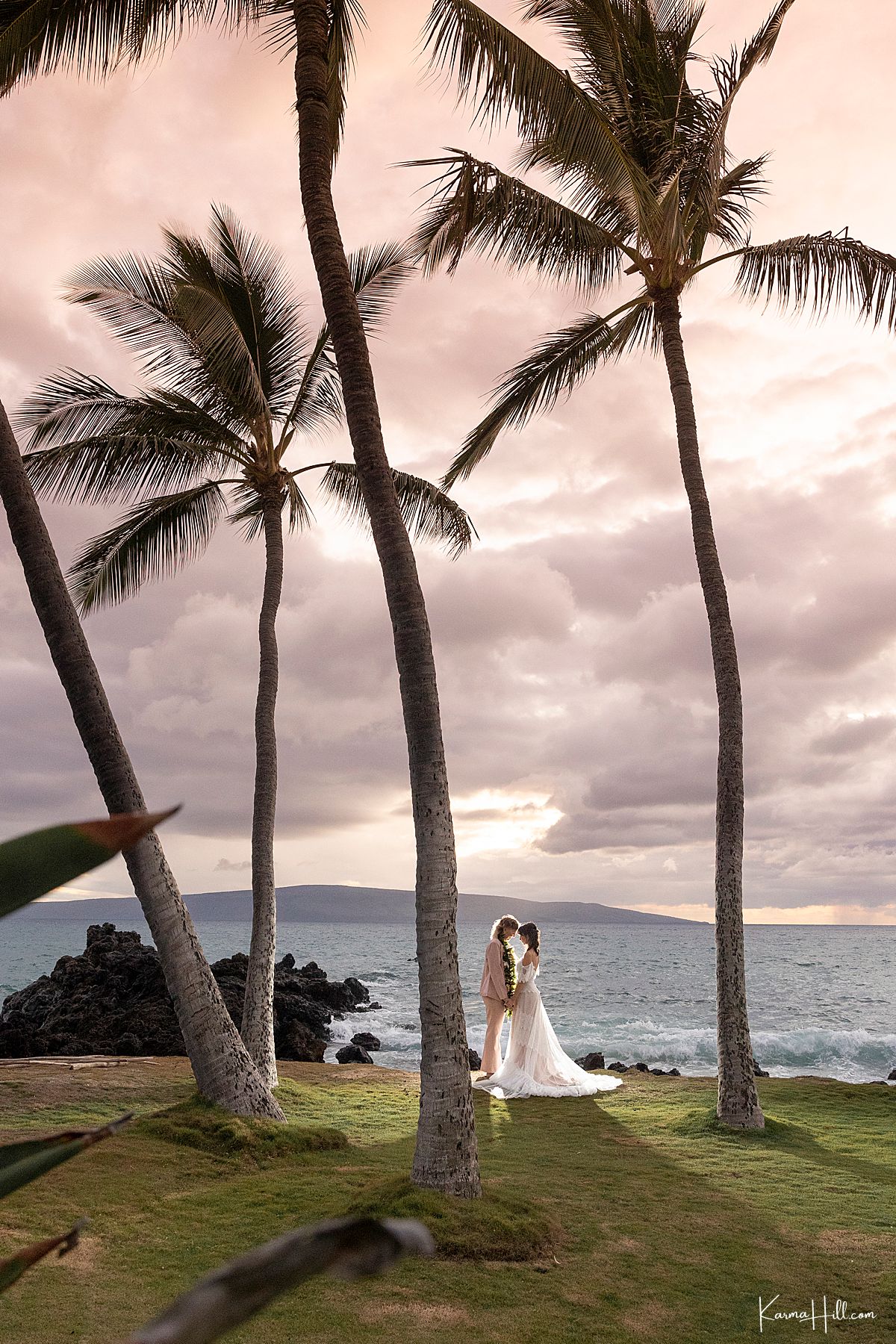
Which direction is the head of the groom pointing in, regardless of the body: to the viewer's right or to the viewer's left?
to the viewer's right

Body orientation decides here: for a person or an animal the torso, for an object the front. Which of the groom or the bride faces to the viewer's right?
the groom

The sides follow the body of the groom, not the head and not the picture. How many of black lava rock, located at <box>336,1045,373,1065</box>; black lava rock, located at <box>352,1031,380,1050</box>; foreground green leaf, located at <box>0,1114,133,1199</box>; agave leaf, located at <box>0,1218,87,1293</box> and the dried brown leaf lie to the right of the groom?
3

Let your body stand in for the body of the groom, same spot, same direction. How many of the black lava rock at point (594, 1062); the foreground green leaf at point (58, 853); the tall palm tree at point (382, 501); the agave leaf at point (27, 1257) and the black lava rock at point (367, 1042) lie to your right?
3

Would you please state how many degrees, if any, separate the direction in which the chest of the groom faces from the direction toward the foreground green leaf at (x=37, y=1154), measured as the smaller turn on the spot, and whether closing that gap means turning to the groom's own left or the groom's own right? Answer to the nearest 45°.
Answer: approximately 90° to the groom's own right

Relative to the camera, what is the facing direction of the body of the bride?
to the viewer's left

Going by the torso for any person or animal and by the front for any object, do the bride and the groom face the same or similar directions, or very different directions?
very different directions

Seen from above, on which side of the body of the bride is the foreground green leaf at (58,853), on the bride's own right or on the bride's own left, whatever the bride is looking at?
on the bride's own left

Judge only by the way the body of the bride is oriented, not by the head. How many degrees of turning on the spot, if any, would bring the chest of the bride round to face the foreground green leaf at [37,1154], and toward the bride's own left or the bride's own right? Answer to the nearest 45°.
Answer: approximately 90° to the bride's own left

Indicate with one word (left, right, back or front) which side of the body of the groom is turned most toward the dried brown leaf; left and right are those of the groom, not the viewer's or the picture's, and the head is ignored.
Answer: right

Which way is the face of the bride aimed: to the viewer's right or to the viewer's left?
to the viewer's left

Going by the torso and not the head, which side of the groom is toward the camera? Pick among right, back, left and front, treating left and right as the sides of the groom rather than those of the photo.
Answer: right

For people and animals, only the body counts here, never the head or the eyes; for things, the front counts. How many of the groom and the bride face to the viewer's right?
1
